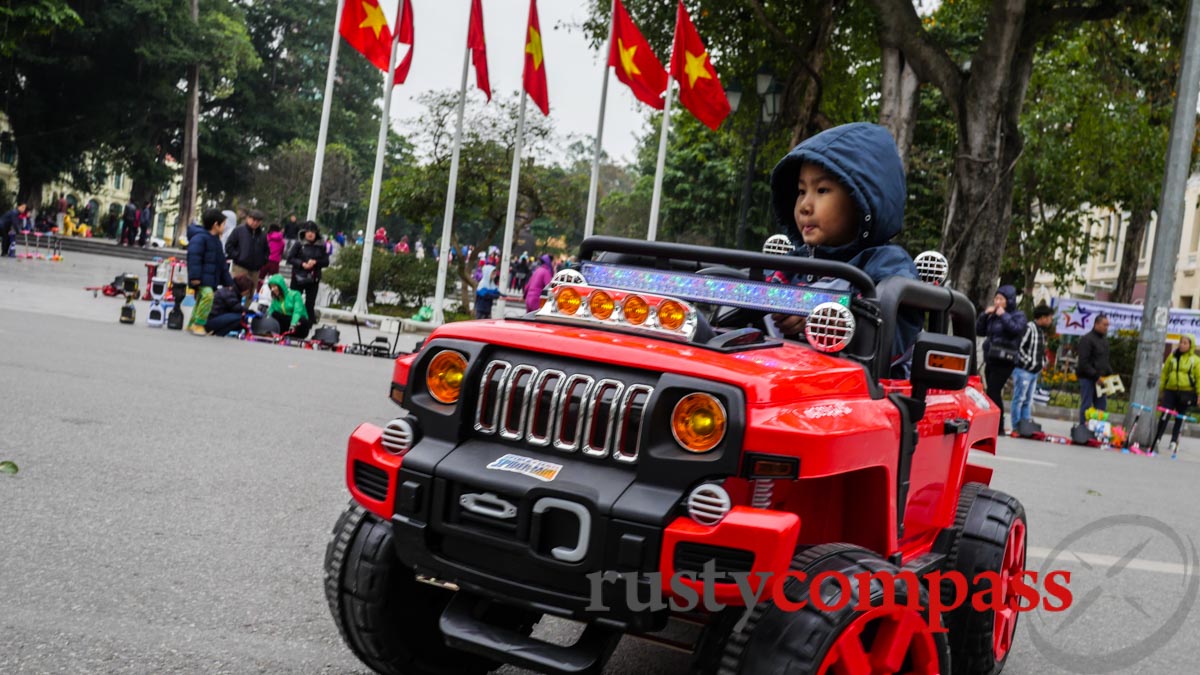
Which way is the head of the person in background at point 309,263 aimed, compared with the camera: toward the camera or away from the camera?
toward the camera

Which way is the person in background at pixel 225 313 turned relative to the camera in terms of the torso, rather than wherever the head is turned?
to the viewer's right

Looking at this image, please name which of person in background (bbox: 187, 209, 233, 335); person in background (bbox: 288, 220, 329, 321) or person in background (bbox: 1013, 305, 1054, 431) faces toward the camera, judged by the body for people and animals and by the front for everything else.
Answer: person in background (bbox: 288, 220, 329, 321)

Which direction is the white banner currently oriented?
toward the camera

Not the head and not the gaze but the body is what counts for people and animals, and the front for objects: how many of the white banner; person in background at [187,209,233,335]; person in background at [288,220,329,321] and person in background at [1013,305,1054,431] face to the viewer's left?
0

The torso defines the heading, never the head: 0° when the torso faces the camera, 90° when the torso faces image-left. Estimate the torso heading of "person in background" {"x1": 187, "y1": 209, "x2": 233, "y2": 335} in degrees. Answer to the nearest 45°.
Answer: approximately 270°

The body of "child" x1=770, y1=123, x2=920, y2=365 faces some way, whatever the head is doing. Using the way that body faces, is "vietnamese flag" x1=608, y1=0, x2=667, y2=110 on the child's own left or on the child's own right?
on the child's own right

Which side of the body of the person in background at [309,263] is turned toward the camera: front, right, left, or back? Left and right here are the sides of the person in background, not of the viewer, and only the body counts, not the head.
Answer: front
